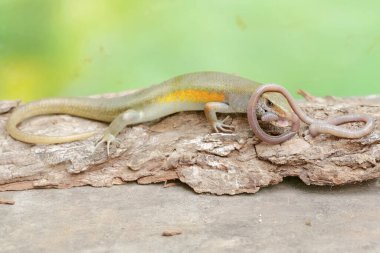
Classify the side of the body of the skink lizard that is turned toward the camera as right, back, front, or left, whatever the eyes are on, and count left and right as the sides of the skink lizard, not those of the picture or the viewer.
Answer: right
